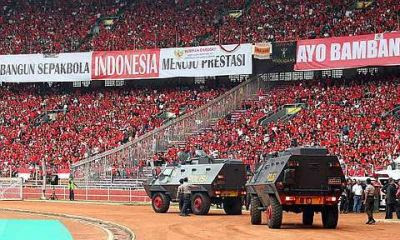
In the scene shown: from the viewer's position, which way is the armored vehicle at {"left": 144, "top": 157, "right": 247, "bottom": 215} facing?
facing away from the viewer and to the left of the viewer

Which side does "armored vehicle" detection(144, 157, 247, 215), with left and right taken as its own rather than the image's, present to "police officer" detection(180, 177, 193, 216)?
left

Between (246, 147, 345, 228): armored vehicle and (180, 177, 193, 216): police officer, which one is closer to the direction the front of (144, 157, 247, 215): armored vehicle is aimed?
the police officer

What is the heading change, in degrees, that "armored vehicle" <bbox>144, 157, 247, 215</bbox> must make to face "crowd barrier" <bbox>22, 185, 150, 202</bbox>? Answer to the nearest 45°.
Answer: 0° — it already faces it

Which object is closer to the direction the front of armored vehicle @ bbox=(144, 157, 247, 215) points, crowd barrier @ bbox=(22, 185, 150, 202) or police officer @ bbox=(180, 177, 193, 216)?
the crowd barrier

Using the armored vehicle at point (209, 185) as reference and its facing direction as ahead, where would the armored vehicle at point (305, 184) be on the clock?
the armored vehicle at point (305, 184) is roughly at 7 o'clock from the armored vehicle at point (209, 185).

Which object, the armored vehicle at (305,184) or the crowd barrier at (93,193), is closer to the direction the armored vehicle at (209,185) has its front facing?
the crowd barrier
